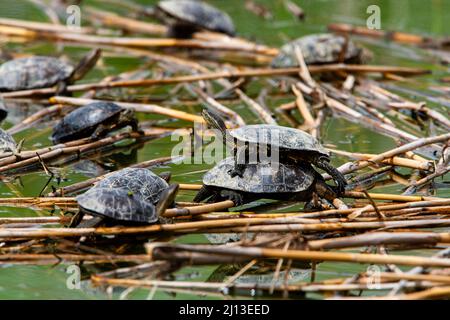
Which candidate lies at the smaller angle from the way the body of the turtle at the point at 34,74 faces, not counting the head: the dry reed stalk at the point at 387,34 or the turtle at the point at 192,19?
the dry reed stalk

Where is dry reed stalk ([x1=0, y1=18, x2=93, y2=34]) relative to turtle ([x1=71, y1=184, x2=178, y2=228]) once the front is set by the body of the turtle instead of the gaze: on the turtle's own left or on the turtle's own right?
on the turtle's own left

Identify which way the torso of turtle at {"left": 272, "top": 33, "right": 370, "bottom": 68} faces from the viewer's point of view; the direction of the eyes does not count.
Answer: to the viewer's right

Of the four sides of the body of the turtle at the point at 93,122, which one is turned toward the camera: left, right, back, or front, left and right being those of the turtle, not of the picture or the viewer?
right

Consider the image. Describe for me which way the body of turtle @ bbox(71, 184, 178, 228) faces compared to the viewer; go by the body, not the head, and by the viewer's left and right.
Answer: facing to the right of the viewer

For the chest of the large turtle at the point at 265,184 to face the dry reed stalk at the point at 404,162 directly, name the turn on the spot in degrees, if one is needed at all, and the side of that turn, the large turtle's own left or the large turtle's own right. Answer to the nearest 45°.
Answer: approximately 45° to the large turtle's own left

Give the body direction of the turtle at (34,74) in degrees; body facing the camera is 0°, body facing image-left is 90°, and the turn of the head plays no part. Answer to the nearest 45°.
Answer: approximately 270°

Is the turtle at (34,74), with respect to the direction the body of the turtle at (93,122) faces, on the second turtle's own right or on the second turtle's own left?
on the second turtle's own left

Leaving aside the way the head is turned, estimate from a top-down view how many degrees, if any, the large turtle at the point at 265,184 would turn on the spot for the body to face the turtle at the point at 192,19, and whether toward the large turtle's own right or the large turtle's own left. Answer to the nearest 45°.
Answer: approximately 90° to the large turtle's own left

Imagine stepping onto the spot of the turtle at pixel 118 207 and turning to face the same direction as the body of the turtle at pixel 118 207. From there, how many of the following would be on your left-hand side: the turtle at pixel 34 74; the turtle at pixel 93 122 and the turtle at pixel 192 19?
3

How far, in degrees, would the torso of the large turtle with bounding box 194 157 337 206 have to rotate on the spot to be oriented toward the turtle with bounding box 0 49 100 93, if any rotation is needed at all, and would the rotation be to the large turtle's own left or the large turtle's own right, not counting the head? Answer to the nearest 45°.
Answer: approximately 135° to the large turtle's own left
